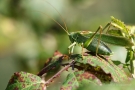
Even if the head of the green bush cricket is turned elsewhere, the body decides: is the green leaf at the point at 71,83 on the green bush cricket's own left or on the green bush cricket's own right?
on the green bush cricket's own left

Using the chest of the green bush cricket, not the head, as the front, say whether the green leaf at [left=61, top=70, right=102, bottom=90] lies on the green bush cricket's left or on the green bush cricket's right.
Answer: on the green bush cricket's left

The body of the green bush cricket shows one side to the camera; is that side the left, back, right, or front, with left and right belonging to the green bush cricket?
left
